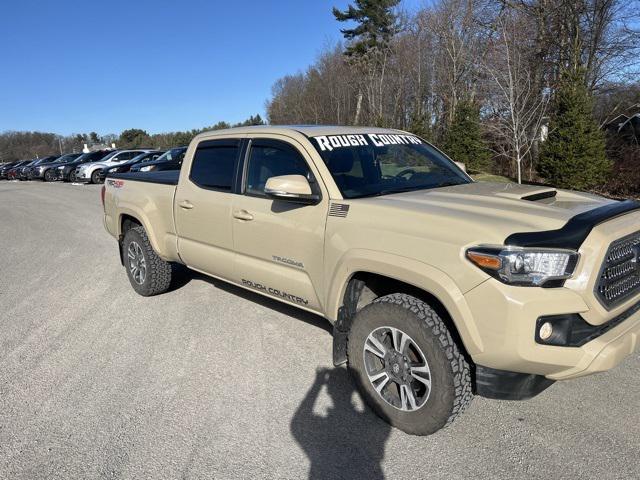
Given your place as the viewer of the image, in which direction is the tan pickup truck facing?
facing the viewer and to the right of the viewer

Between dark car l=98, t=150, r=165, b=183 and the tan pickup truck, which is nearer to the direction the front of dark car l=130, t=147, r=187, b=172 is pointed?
the tan pickup truck

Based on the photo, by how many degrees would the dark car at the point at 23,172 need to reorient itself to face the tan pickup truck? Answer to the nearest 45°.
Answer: approximately 45° to its left

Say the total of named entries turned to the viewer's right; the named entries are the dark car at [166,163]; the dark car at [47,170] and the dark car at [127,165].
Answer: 0

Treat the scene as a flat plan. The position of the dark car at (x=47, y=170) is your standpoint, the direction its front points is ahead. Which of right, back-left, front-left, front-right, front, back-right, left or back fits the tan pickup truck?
front-left

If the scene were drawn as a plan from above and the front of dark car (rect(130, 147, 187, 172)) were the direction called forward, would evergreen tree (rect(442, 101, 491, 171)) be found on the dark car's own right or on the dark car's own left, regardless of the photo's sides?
on the dark car's own left

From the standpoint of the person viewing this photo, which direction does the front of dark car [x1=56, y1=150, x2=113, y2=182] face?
facing the viewer and to the left of the viewer
